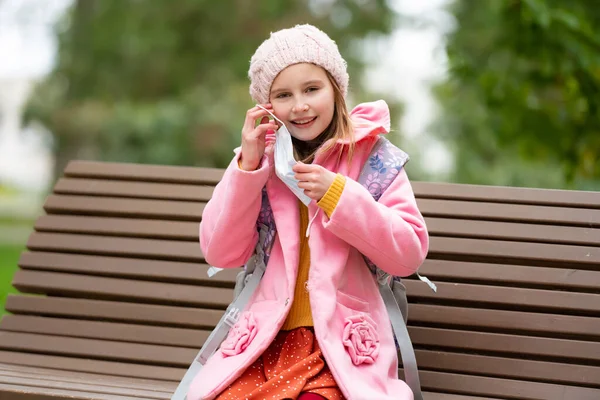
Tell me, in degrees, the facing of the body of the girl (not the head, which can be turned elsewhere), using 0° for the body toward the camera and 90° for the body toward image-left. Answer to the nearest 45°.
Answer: approximately 0°

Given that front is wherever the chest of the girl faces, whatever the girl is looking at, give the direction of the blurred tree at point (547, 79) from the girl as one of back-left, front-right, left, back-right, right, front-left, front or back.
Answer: back-left
